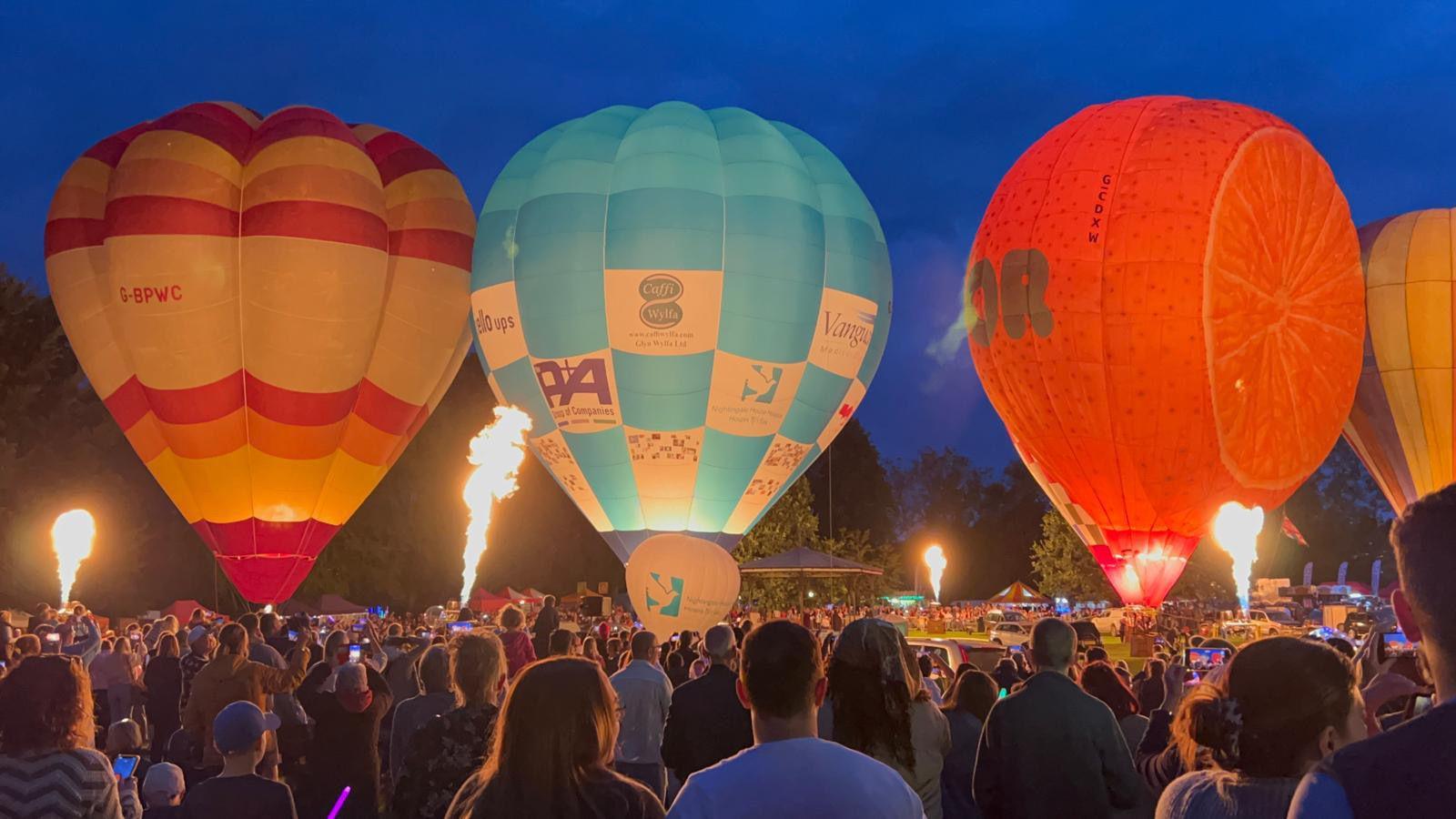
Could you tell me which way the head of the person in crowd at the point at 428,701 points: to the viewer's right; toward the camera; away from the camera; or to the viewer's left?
away from the camera

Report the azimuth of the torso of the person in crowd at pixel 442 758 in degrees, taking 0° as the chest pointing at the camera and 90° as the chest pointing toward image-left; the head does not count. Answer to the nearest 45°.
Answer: approximately 180°

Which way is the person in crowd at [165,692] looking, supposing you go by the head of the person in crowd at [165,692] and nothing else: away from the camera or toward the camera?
away from the camera

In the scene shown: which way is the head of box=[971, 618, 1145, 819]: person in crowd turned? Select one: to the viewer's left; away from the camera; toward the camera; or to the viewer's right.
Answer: away from the camera

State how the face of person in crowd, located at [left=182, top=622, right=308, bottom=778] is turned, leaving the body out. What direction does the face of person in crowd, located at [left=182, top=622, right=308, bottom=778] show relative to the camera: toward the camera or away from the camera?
away from the camera

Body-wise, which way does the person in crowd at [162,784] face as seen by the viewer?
away from the camera

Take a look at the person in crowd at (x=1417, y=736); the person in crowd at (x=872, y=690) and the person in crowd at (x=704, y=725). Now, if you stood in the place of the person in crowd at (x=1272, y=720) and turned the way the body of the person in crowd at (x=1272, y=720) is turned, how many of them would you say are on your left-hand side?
2

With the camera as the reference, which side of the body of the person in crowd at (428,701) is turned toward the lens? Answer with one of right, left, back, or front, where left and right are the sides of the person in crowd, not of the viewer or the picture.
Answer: back

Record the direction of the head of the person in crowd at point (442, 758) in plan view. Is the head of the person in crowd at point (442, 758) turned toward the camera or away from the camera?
away from the camera

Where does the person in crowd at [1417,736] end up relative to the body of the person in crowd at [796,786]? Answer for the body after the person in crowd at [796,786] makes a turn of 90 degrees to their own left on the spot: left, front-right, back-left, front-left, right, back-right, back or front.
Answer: back-left

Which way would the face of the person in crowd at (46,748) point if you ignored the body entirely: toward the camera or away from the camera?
away from the camera

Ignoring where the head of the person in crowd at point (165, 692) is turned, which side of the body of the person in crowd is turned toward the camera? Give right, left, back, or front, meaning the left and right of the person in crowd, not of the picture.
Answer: back

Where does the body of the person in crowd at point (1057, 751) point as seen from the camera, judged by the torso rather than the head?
away from the camera

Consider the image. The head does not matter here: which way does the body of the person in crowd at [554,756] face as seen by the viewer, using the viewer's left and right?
facing away from the viewer

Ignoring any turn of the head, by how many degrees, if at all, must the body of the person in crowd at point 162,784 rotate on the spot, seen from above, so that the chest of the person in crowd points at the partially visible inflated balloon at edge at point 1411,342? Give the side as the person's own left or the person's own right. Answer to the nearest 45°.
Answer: approximately 45° to the person's own right

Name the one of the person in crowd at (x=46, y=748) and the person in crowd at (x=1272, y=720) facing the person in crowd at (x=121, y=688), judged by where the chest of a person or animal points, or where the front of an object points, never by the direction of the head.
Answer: the person in crowd at (x=46, y=748)

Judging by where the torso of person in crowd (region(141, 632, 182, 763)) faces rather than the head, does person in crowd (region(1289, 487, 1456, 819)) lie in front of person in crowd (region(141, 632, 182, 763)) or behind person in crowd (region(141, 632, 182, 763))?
behind

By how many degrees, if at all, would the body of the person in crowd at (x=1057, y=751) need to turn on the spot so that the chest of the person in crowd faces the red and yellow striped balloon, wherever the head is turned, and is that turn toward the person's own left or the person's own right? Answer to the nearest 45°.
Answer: approximately 45° to the person's own left

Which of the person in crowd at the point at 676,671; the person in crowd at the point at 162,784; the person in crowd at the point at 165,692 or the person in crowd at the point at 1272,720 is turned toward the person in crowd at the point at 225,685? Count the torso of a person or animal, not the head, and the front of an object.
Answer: the person in crowd at the point at 162,784
